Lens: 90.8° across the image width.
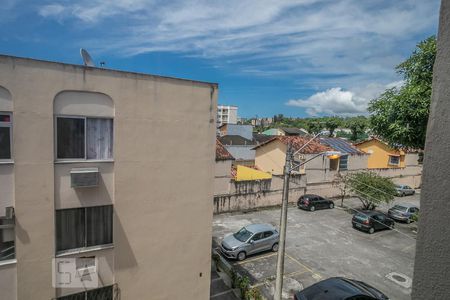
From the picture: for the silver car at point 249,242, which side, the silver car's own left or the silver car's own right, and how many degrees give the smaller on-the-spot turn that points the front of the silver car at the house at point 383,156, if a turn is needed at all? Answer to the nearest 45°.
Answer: approximately 180°

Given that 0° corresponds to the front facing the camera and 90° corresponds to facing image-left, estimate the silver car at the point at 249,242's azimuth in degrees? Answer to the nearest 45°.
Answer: approximately 45°

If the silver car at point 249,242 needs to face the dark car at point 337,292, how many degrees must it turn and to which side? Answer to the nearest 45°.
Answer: approximately 90° to its left

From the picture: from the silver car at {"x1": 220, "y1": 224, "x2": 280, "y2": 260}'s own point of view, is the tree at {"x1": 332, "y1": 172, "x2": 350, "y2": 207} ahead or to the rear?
to the rear

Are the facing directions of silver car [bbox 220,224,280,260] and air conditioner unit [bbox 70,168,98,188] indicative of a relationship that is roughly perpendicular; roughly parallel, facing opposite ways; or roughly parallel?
roughly perpendicular

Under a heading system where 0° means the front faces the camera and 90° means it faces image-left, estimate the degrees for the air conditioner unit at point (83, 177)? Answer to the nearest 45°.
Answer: approximately 0°

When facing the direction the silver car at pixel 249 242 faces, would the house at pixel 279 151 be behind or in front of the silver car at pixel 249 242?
behind
